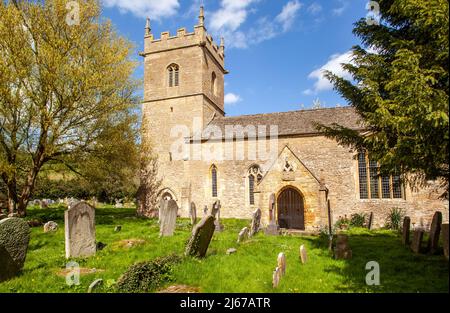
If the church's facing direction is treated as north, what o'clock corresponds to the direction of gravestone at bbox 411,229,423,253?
The gravestone is roughly at 11 o'clock from the church.

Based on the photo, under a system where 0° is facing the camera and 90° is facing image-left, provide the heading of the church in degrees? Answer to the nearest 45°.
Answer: approximately 0°

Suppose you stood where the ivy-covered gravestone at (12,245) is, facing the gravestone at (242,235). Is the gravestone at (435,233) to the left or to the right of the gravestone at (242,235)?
right

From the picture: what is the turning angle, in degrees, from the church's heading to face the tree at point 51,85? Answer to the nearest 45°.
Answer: approximately 45° to its right

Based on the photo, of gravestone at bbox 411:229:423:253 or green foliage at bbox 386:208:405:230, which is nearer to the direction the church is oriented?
the gravestone

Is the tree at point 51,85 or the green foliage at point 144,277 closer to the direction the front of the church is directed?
the green foliage
